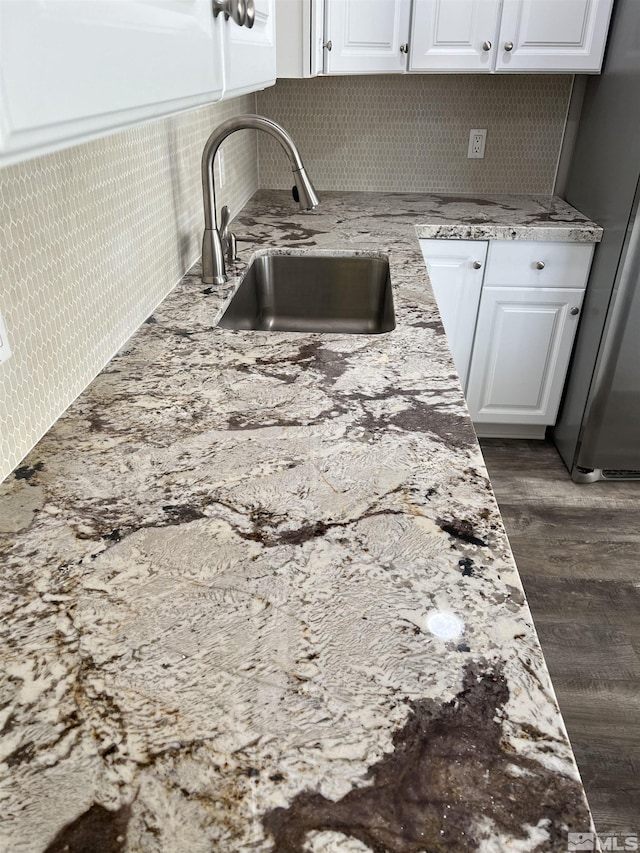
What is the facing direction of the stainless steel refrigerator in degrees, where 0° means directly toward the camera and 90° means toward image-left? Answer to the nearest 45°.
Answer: approximately 0°

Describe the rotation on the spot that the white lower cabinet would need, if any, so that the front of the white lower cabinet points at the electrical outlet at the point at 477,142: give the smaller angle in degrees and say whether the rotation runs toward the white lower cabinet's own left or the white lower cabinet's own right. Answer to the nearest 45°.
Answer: approximately 135° to the white lower cabinet's own right

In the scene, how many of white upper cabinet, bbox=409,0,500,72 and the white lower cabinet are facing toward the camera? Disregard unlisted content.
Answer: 2
